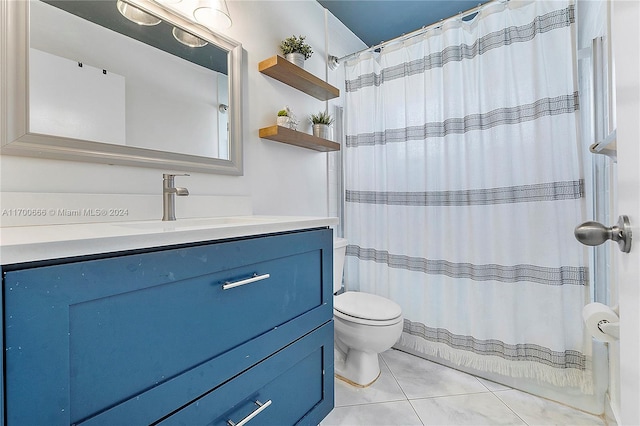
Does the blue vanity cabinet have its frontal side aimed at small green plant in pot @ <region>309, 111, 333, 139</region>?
no

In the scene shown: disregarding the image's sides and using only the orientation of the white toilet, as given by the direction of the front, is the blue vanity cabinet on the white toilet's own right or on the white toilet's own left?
on the white toilet's own right

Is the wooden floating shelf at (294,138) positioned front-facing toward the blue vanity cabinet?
no

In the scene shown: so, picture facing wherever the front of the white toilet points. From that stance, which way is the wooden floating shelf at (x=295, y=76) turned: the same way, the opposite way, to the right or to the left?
the same way

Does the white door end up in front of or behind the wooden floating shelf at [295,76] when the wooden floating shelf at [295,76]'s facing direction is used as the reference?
in front

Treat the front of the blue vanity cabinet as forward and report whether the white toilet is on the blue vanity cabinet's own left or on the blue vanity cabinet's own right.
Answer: on the blue vanity cabinet's own left

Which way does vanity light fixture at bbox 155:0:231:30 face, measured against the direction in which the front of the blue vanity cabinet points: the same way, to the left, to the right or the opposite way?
the same way

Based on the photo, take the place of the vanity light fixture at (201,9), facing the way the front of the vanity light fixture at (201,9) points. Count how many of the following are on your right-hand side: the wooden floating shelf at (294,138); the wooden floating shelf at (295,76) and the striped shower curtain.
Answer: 0

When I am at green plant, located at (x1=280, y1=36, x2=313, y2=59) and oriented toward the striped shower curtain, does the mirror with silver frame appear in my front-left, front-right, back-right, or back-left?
back-right

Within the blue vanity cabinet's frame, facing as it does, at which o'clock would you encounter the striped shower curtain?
The striped shower curtain is roughly at 10 o'clock from the blue vanity cabinet.

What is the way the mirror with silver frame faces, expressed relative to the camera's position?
facing the viewer and to the right of the viewer

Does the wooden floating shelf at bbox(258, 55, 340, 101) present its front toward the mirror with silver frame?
no

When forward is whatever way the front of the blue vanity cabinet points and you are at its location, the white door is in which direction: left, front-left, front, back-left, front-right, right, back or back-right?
front

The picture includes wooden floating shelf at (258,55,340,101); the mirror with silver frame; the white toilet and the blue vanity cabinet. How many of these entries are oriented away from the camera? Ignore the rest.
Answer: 0

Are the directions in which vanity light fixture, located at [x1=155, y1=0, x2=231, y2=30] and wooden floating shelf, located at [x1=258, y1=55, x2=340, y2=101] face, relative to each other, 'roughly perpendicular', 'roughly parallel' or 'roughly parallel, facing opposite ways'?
roughly parallel

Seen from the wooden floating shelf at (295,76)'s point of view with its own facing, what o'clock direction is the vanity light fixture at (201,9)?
The vanity light fixture is roughly at 3 o'clock from the wooden floating shelf.

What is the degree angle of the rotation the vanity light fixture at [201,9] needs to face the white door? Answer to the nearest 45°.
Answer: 0° — it already faces it
